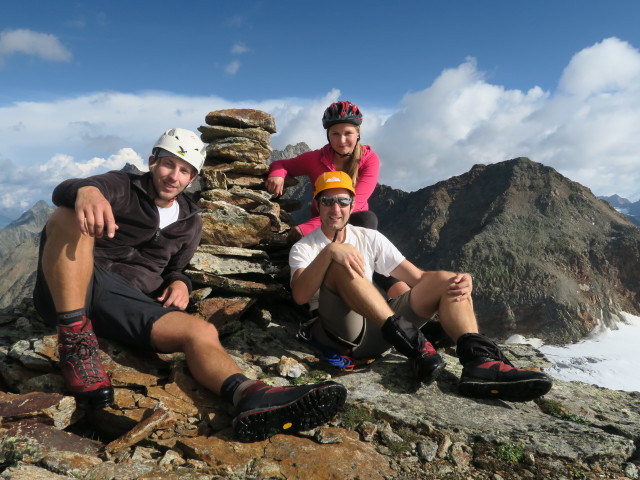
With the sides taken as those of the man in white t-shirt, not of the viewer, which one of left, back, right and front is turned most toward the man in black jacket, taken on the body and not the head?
right

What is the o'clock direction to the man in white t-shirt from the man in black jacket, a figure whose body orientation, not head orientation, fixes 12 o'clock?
The man in white t-shirt is roughly at 9 o'clock from the man in black jacket.

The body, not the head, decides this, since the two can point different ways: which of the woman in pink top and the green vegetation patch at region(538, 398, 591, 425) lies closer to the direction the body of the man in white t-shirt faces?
the green vegetation patch

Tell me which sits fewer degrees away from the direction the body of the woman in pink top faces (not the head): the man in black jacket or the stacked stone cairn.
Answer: the man in black jacket

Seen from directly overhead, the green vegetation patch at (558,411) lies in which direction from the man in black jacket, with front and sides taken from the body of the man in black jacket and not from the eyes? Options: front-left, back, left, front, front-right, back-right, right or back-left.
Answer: left

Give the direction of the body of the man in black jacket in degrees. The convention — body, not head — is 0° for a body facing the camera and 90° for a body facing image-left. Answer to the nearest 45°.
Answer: approximately 0°
